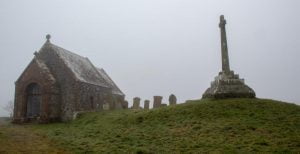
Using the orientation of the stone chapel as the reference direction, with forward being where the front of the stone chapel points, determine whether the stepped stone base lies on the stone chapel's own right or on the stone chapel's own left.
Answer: on the stone chapel's own left

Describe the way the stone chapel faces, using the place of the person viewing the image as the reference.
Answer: facing the viewer and to the left of the viewer
